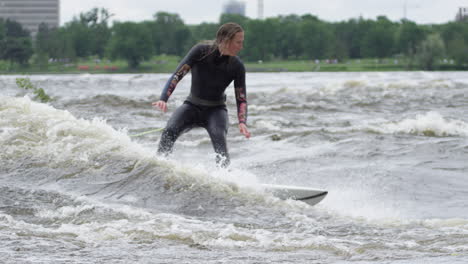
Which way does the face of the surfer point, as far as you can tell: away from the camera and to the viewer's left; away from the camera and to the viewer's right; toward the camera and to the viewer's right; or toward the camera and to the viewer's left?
toward the camera and to the viewer's right

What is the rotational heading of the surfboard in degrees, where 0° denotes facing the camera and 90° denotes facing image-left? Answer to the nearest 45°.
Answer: approximately 270°
